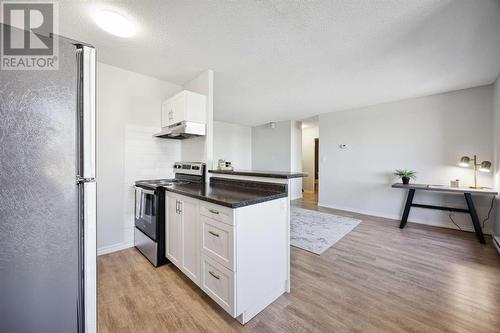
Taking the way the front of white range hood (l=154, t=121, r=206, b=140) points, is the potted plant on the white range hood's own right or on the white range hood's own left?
on the white range hood's own left

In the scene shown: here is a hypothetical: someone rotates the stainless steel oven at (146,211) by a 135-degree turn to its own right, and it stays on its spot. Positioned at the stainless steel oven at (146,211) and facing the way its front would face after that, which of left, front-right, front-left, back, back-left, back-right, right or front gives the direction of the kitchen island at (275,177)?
back-right

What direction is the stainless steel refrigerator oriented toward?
to the viewer's right

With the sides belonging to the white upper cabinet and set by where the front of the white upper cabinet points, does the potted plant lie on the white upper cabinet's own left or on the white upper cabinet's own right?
on the white upper cabinet's own left

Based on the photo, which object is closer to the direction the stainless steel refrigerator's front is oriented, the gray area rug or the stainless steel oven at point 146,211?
the gray area rug

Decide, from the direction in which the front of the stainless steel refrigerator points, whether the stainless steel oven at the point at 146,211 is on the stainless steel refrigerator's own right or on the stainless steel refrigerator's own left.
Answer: on the stainless steel refrigerator's own left
